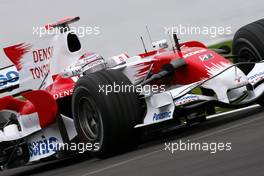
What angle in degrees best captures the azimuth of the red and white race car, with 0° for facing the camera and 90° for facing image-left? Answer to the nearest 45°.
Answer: approximately 315°
